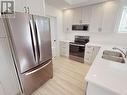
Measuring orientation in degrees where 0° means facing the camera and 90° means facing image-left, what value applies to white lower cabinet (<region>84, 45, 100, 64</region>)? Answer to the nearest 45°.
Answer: approximately 45°

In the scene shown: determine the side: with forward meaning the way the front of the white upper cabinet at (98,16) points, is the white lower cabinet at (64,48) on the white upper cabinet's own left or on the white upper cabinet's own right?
on the white upper cabinet's own right

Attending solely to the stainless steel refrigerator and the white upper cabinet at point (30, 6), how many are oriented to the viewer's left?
0

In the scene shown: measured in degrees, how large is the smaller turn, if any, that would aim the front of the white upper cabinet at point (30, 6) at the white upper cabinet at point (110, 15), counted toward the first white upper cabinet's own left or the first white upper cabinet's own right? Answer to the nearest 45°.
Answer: approximately 45° to the first white upper cabinet's own left

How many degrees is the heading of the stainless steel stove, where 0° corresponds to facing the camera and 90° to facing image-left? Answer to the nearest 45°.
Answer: approximately 45°

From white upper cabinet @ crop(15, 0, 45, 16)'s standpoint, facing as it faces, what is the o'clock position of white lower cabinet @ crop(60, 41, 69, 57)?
The white lower cabinet is roughly at 9 o'clock from the white upper cabinet.

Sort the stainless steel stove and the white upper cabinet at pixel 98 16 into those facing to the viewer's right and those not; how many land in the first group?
0

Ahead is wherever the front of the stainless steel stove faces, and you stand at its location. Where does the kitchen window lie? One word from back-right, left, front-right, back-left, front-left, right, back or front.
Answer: back-left

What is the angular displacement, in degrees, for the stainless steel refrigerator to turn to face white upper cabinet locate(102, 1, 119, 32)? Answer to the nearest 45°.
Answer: approximately 45° to its left

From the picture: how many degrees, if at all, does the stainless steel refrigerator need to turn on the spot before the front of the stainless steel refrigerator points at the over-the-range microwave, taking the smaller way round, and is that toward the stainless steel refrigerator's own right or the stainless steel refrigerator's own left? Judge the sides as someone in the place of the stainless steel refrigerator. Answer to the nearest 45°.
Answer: approximately 90° to the stainless steel refrigerator's own left
